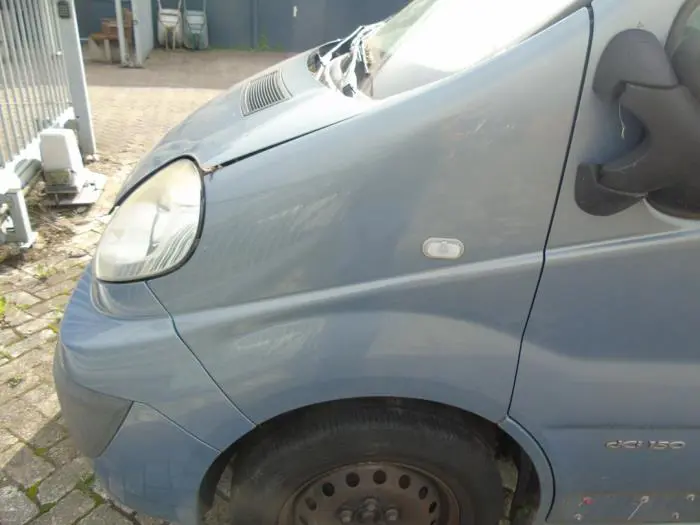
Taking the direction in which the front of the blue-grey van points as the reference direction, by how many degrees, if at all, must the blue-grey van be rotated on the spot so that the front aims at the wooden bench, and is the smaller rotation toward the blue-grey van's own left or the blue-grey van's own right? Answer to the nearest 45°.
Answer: approximately 45° to the blue-grey van's own right

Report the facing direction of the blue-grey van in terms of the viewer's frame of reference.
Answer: facing to the left of the viewer

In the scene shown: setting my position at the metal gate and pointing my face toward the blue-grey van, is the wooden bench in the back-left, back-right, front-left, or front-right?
back-left

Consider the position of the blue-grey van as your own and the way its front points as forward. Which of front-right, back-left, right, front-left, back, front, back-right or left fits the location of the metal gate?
front-right
